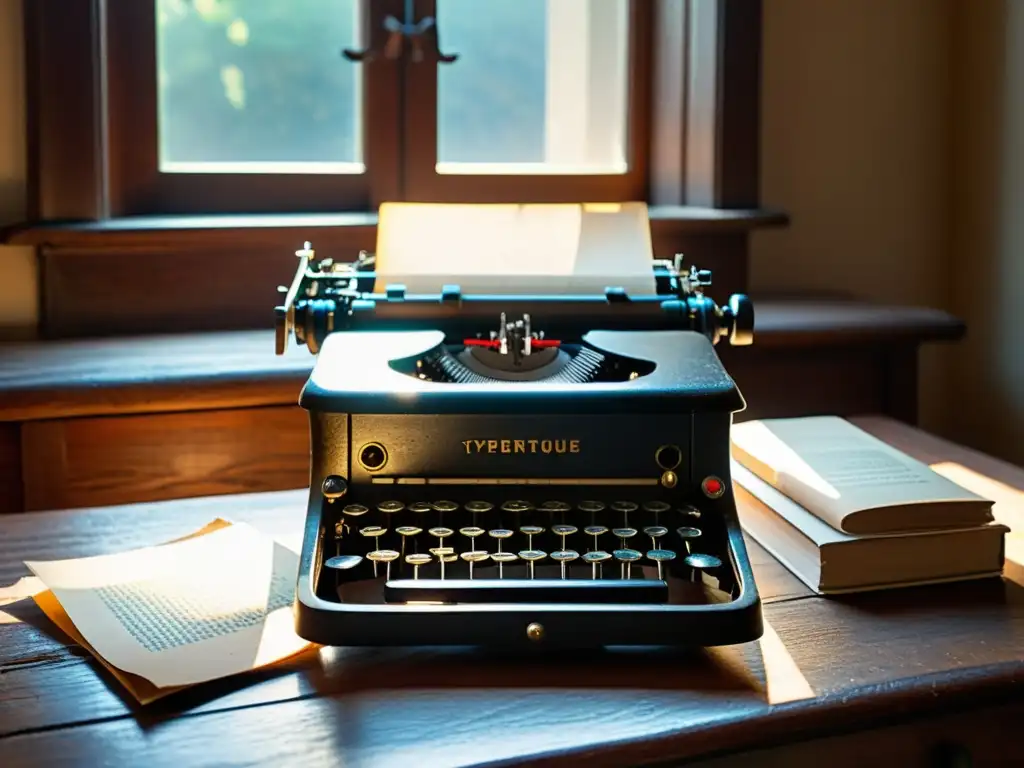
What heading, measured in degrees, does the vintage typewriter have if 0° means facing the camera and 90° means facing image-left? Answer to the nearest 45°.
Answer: approximately 0°
